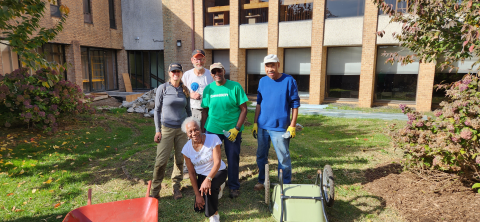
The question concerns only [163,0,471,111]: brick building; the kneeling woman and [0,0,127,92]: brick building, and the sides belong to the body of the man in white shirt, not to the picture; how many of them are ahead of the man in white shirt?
1

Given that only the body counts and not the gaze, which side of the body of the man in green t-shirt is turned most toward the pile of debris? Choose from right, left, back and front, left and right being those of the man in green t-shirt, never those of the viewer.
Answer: back

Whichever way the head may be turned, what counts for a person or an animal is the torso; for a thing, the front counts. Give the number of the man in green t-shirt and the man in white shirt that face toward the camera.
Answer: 2

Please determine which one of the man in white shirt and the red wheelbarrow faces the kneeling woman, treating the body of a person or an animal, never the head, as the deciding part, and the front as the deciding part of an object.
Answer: the man in white shirt

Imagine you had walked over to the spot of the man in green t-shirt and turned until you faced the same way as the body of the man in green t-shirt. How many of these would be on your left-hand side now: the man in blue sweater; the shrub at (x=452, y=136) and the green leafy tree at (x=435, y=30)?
3

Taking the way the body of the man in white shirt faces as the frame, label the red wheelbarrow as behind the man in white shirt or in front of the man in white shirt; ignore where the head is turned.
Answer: in front

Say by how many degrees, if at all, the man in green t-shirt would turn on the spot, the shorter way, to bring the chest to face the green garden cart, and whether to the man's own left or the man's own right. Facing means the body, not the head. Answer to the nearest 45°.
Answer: approximately 45° to the man's own left

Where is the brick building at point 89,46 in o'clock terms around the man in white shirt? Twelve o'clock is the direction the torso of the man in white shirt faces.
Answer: The brick building is roughly at 5 o'clock from the man in white shirt.

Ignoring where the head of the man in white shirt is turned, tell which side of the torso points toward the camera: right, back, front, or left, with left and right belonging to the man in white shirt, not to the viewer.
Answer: front

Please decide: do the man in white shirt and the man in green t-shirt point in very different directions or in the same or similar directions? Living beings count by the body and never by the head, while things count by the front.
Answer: same or similar directions
